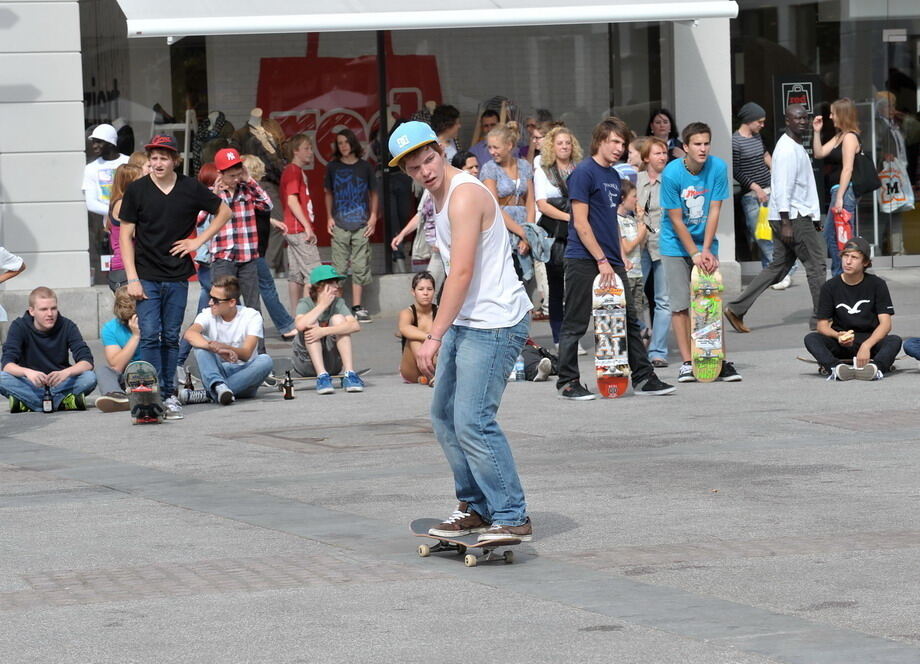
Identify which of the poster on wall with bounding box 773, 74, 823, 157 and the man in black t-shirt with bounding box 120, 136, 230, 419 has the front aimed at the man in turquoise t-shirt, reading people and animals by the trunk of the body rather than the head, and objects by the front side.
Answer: the poster on wall

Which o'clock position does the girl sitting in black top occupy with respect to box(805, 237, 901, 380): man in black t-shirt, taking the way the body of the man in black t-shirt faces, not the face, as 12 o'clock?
The girl sitting in black top is roughly at 3 o'clock from the man in black t-shirt.

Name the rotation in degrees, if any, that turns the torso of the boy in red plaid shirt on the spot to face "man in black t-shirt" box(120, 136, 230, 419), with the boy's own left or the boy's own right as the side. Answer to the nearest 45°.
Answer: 0° — they already face them

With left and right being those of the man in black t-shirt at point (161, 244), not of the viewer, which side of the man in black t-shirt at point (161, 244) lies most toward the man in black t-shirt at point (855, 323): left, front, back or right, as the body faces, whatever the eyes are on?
left

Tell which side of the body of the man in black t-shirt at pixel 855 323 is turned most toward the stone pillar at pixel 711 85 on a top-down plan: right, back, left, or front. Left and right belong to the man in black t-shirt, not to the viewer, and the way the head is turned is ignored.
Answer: back

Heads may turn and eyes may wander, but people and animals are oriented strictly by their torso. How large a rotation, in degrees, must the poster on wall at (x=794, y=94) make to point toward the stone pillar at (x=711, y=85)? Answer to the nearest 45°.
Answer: approximately 45° to its right

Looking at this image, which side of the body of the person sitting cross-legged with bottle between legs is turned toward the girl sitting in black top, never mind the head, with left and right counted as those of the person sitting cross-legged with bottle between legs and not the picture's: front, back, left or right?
left
